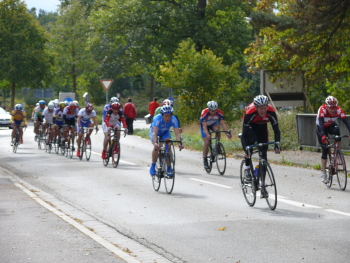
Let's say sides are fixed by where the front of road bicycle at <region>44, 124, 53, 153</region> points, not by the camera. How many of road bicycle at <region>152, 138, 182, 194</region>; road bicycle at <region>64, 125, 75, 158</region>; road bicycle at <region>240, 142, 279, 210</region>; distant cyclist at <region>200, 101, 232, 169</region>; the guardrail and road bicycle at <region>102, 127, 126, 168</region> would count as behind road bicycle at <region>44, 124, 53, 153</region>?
0

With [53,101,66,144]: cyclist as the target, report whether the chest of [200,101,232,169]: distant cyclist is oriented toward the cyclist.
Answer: no

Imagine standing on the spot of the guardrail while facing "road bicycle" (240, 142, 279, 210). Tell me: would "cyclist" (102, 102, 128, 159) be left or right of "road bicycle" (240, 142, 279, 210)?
right

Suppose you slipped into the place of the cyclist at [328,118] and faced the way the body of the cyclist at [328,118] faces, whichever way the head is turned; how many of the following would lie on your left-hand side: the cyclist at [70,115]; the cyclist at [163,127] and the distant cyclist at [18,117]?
0

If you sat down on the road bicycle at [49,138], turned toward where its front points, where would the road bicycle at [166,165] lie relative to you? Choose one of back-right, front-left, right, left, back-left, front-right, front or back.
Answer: front

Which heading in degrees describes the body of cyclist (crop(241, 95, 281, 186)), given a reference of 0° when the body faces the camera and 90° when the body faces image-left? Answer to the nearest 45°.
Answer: approximately 0°

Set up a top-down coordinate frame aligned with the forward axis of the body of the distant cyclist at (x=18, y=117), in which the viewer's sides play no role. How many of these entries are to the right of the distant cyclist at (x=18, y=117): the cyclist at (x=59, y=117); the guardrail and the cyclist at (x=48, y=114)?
0

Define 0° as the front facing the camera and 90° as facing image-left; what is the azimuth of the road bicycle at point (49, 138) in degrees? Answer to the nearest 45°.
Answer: approximately 0°

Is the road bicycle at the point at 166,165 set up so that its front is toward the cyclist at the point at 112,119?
no

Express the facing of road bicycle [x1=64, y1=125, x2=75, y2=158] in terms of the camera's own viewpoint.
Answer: facing the viewer

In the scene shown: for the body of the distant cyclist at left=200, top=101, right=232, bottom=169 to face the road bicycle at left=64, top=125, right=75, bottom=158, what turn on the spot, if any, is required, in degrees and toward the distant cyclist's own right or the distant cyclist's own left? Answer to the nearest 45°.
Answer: approximately 180°

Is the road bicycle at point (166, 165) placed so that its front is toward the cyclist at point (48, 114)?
no

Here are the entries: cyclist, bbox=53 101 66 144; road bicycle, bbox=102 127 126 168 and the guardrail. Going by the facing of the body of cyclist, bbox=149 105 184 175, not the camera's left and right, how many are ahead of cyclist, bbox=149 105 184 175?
0

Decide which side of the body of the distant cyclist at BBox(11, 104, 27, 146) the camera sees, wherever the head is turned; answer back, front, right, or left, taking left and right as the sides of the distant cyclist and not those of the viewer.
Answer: front

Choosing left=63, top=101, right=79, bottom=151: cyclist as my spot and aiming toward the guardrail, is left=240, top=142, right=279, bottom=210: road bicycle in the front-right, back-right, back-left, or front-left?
front-right

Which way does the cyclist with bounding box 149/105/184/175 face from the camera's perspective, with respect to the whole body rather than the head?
toward the camera

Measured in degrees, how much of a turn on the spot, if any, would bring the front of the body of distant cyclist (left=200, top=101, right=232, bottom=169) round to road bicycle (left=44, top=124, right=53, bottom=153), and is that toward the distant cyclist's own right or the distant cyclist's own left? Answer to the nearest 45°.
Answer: approximately 180°

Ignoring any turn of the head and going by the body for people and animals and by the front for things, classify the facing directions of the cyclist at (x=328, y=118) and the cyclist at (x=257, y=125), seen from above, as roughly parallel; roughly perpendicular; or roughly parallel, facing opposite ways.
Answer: roughly parallel
